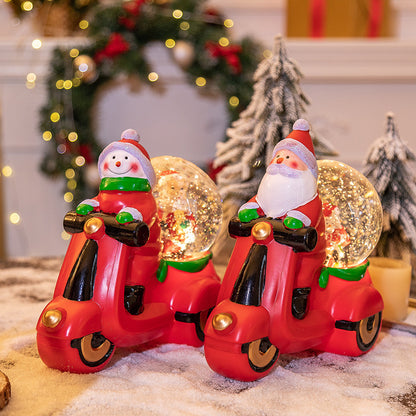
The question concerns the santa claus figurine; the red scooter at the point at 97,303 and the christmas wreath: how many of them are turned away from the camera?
0

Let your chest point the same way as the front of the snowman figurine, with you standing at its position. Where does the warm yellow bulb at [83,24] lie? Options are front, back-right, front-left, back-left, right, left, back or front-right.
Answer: back-right

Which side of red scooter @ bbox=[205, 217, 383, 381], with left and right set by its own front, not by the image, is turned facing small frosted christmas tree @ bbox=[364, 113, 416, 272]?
back

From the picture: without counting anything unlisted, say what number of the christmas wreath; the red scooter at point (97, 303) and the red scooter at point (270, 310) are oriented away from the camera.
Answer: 0

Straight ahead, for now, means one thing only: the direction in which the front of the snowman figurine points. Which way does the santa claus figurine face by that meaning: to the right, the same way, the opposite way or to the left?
the same way

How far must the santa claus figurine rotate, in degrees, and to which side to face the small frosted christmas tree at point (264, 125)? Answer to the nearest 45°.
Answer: approximately 135° to its right

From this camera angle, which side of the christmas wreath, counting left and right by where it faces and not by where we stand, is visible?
front

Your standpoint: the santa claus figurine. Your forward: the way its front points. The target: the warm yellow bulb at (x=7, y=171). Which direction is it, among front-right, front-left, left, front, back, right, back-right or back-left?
right

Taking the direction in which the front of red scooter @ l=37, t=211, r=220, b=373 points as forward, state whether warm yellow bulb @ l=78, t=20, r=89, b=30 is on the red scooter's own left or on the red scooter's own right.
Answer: on the red scooter's own right

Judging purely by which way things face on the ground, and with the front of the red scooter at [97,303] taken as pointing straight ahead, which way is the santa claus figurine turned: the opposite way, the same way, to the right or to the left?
the same way

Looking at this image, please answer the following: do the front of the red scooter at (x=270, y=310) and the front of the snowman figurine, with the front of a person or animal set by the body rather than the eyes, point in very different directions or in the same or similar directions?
same or similar directions

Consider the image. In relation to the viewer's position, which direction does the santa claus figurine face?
facing the viewer and to the left of the viewer

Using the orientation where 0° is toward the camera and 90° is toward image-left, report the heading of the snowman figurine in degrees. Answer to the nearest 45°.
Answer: approximately 45°

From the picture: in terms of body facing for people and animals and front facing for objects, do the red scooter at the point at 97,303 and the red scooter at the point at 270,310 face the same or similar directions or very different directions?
same or similar directions

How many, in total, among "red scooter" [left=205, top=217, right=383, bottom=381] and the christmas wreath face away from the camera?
0

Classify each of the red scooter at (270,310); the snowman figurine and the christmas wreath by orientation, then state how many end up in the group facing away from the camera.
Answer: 0
